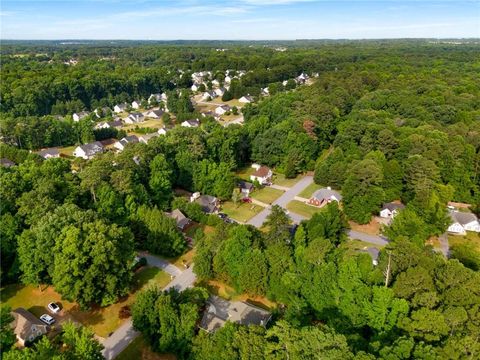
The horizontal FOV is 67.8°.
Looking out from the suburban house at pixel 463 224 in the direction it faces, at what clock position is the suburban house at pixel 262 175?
the suburban house at pixel 262 175 is roughly at 3 o'clock from the suburban house at pixel 463 224.

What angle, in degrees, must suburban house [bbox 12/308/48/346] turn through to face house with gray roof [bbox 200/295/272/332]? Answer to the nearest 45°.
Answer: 0° — it already faces it

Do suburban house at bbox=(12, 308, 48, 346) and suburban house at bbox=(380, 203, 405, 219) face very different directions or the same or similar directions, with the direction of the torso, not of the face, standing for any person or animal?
very different directions

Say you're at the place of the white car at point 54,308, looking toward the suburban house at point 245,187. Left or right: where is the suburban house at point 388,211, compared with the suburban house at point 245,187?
right

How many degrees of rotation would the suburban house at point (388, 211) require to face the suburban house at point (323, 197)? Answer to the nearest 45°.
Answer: approximately 45° to its right

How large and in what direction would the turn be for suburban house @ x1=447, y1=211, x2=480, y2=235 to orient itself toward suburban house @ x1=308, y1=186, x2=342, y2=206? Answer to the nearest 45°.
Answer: approximately 90° to its right

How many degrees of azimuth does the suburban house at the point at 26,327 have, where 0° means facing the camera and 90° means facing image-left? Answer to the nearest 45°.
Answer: approximately 315°

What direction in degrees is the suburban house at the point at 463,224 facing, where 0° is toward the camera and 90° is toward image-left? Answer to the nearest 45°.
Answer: approximately 0°

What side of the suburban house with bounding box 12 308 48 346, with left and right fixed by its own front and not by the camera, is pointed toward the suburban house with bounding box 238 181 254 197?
left

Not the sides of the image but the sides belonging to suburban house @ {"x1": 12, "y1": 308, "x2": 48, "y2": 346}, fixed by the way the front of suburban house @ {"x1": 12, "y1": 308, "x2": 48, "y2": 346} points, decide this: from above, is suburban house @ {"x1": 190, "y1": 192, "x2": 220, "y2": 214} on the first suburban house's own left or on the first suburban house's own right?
on the first suburban house's own left

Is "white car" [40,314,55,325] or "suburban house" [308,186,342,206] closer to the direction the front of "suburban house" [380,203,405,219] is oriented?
the white car
